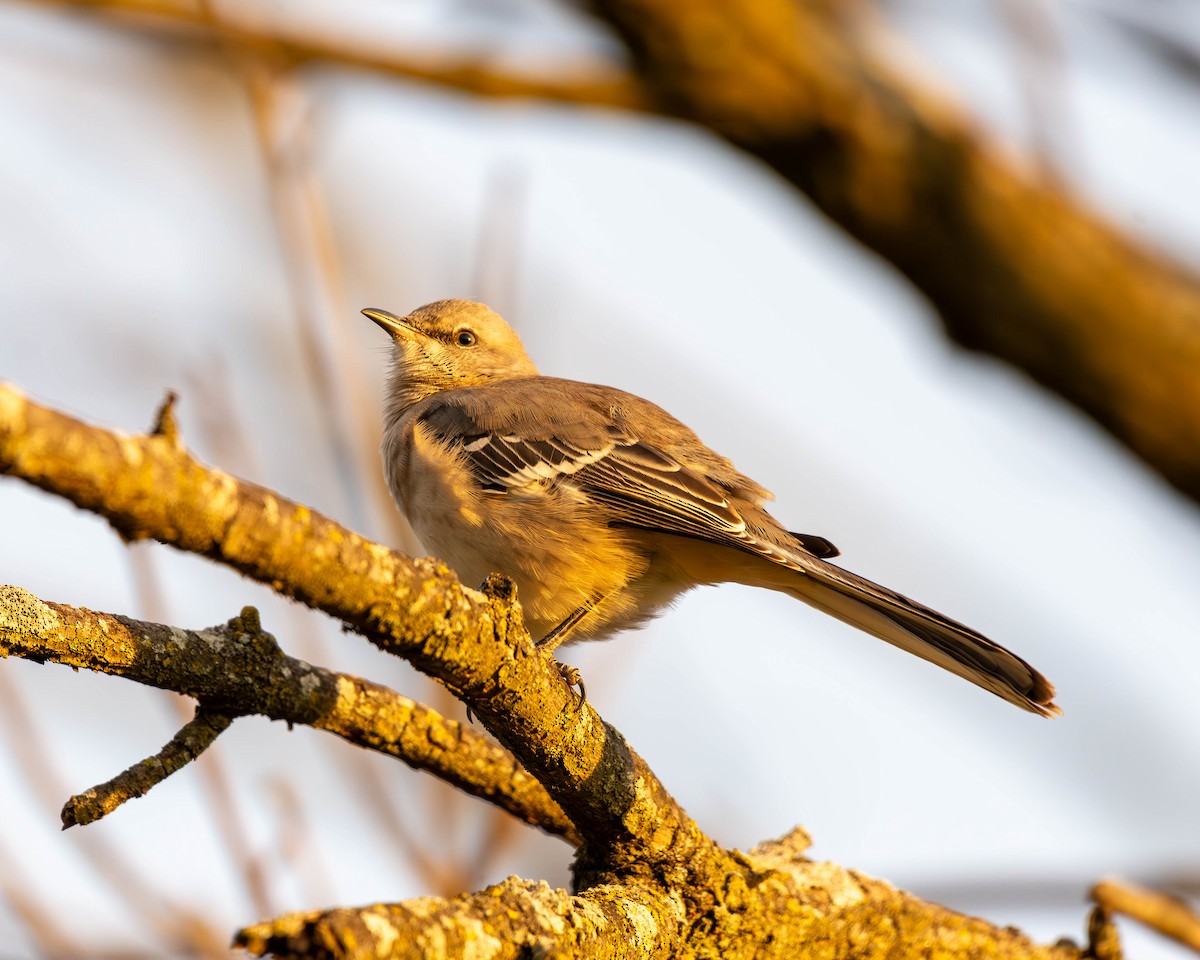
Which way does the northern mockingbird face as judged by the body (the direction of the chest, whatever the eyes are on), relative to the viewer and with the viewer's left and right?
facing to the left of the viewer
